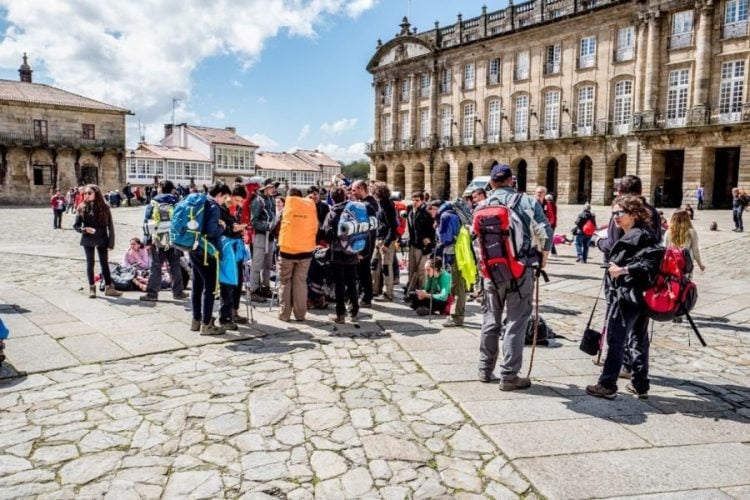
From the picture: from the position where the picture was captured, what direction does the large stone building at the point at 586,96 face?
facing the viewer and to the left of the viewer

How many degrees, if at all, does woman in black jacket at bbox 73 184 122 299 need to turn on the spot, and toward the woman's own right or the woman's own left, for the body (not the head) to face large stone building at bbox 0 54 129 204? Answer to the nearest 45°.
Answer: approximately 180°

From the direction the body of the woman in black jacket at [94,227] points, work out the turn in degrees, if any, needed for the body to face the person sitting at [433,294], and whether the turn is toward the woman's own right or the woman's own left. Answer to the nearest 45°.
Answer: approximately 45° to the woman's own left

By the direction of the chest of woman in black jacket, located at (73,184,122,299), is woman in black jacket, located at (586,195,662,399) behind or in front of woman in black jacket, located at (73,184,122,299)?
in front

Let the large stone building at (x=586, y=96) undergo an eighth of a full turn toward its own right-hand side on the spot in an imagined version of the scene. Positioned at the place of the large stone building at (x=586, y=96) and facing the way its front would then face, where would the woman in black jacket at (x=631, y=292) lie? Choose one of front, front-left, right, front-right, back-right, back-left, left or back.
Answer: left

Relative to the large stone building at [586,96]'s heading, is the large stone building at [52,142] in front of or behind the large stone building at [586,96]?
in front

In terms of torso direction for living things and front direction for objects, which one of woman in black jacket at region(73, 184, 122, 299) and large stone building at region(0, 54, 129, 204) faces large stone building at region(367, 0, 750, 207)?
large stone building at region(0, 54, 129, 204)

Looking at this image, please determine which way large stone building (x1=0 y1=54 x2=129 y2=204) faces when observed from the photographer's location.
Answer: facing the viewer and to the right of the viewer

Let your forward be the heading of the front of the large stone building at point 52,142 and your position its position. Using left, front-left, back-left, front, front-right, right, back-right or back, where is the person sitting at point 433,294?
front-right

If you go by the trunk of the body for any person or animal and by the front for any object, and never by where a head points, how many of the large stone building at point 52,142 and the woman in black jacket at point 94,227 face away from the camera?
0

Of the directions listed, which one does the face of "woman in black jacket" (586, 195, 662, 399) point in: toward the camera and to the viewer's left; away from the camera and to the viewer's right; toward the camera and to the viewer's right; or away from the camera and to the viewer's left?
toward the camera and to the viewer's left

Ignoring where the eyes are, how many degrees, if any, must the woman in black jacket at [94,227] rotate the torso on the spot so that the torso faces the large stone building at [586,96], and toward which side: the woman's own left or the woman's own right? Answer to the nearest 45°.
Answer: approximately 135° to the woman's own left

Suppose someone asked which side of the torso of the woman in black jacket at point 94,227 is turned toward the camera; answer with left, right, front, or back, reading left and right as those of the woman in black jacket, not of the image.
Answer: front
